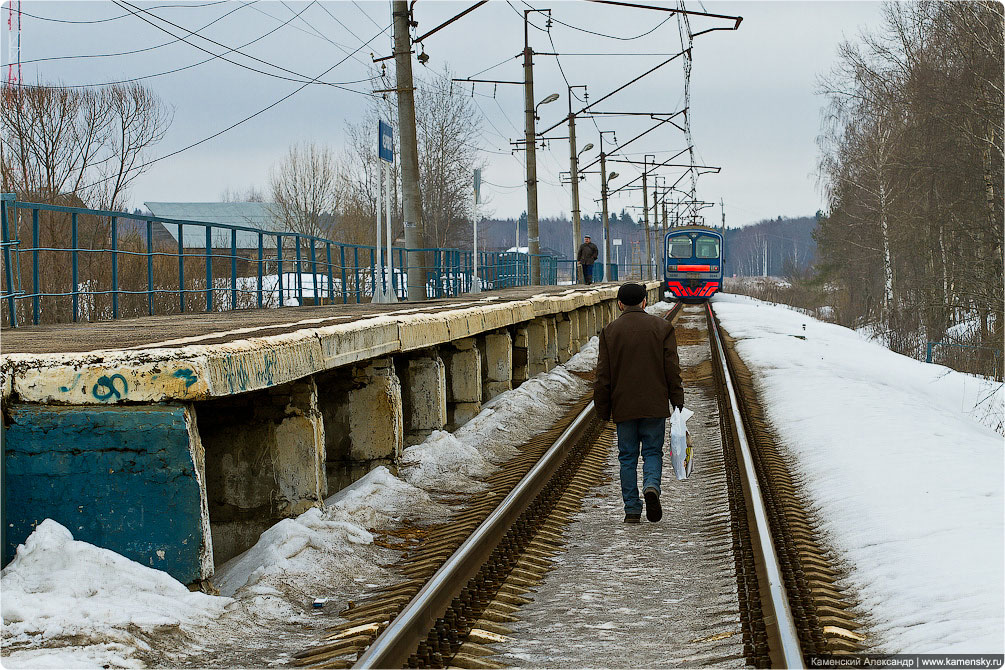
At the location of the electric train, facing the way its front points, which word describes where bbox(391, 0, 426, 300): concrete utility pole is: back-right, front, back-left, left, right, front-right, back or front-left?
front

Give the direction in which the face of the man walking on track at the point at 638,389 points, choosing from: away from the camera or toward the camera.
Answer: away from the camera

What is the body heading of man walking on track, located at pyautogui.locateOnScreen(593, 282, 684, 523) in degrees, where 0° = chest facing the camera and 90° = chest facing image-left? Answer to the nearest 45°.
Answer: approximately 180°

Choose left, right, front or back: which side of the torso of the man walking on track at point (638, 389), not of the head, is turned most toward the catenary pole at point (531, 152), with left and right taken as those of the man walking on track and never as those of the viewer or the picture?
front

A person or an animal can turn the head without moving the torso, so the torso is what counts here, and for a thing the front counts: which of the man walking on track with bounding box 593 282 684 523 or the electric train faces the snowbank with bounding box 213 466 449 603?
the electric train

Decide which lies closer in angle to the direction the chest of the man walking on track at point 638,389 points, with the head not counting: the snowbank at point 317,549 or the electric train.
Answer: the electric train

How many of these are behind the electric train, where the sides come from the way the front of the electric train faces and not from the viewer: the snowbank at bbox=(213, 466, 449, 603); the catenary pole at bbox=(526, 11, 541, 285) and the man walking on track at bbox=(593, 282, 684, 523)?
0

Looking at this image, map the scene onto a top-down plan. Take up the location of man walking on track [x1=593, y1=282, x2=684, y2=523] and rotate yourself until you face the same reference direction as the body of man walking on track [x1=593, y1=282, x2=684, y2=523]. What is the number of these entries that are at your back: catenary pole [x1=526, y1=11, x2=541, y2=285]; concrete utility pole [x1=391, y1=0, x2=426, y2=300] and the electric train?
0

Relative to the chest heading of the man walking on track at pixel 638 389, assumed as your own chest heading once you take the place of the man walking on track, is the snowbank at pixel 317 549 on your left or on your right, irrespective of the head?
on your left

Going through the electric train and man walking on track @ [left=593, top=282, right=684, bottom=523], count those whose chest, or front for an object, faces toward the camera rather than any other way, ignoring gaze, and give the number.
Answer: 1

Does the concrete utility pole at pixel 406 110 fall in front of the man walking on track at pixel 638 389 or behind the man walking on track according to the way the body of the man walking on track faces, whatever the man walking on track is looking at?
in front

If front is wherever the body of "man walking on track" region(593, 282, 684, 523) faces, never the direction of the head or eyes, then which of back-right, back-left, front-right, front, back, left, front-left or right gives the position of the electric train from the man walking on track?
front

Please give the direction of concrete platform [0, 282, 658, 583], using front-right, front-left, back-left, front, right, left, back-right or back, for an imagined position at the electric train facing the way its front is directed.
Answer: front

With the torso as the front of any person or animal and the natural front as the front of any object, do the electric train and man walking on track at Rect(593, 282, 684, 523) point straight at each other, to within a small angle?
yes

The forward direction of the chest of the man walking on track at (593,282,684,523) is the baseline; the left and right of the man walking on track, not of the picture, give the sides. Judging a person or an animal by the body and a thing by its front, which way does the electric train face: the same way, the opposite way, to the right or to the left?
the opposite way

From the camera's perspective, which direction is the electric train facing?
toward the camera

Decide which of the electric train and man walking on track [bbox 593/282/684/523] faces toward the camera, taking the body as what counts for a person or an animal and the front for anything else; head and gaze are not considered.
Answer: the electric train

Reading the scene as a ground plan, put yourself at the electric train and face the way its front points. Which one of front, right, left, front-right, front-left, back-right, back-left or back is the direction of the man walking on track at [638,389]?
front

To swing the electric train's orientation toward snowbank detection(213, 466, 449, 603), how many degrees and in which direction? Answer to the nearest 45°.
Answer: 0° — it already faces it
